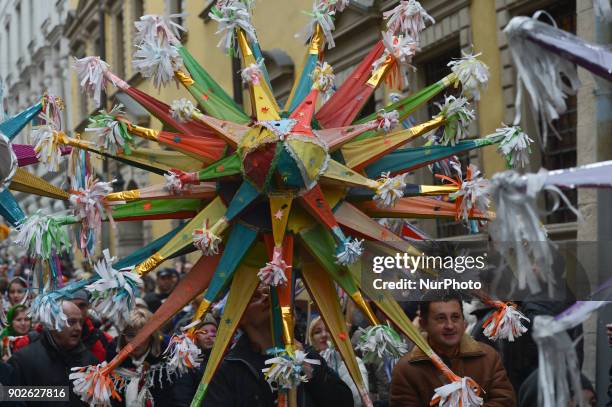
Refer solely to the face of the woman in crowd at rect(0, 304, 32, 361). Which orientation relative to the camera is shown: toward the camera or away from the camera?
toward the camera

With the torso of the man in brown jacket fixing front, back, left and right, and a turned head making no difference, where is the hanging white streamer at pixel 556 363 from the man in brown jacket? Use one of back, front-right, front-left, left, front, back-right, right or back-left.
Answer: front

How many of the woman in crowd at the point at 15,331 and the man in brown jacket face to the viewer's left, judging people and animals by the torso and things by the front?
0

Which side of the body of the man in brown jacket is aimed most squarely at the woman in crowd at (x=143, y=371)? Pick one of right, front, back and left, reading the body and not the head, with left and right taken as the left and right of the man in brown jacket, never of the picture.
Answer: right

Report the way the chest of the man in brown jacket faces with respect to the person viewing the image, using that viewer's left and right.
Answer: facing the viewer

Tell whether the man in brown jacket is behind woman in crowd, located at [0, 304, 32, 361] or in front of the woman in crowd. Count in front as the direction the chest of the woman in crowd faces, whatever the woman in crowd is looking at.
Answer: in front

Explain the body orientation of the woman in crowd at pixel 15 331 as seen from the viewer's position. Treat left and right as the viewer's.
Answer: facing the viewer and to the right of the viewer
